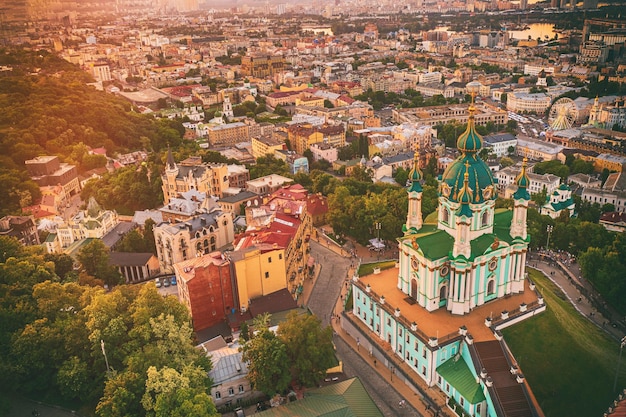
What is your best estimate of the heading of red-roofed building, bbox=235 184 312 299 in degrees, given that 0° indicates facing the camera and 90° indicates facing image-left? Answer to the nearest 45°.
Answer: approximately 270°

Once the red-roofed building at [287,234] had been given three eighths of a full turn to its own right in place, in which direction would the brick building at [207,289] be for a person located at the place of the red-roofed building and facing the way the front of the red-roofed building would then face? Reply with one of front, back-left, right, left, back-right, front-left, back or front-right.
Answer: front

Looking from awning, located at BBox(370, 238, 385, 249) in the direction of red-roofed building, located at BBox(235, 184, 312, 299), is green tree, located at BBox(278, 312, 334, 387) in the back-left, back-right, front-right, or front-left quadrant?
front-left

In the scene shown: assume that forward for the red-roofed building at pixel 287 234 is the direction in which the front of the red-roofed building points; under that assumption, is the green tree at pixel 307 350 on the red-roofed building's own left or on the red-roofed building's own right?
on the red-roofed building's own right

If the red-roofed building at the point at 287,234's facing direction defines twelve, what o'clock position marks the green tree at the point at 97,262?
The green tree is roughly at 6 o'clock from the red-roofed building.

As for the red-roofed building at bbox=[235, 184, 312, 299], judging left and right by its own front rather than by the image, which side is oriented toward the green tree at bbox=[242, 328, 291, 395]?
right

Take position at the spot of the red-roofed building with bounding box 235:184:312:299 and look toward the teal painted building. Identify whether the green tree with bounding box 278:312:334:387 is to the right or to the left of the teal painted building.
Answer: right

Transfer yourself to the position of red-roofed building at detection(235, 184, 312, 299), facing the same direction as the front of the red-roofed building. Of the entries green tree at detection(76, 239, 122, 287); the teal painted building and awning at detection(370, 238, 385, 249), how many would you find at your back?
1
